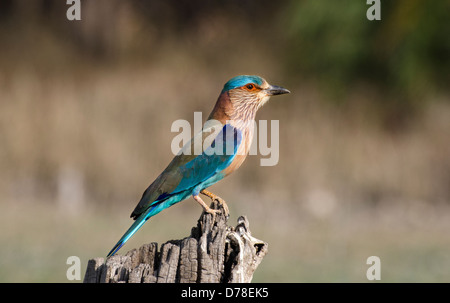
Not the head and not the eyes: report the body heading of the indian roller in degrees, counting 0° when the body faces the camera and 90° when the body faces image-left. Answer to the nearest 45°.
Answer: approximately 270°
